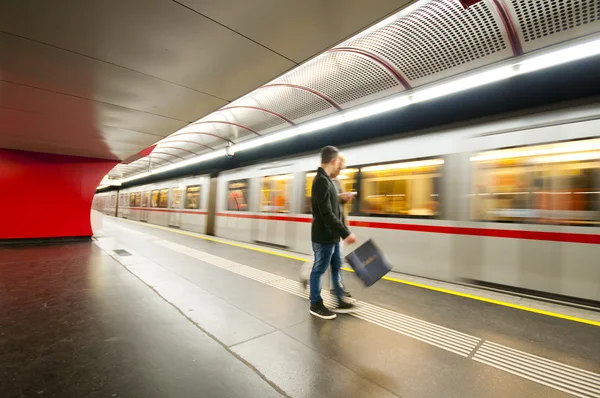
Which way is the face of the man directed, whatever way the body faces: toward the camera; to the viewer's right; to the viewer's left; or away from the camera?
to the viewer's right

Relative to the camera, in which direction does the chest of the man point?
to the viewer's right

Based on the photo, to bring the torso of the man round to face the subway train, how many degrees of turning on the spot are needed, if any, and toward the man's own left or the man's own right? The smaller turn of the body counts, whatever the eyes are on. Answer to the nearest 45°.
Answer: approximately 45° to the man's own left
